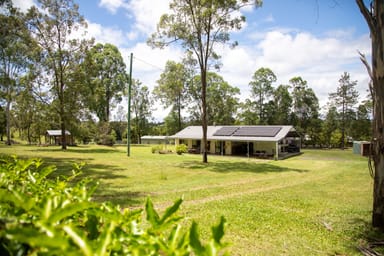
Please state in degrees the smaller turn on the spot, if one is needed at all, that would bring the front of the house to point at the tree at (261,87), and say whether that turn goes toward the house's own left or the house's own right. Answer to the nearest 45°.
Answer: approximately 135° to the house's own right

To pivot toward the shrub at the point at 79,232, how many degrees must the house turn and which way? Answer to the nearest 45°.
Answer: approximately 45° to its left

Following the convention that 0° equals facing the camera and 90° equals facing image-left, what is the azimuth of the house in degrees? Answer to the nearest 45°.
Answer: approximately 45°

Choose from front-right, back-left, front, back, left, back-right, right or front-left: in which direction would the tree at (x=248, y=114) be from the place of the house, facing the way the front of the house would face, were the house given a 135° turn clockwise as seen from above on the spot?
front

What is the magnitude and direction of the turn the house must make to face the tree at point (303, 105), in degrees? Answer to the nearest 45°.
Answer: approximately 180°

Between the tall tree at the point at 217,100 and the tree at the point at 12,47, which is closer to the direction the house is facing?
the tree
